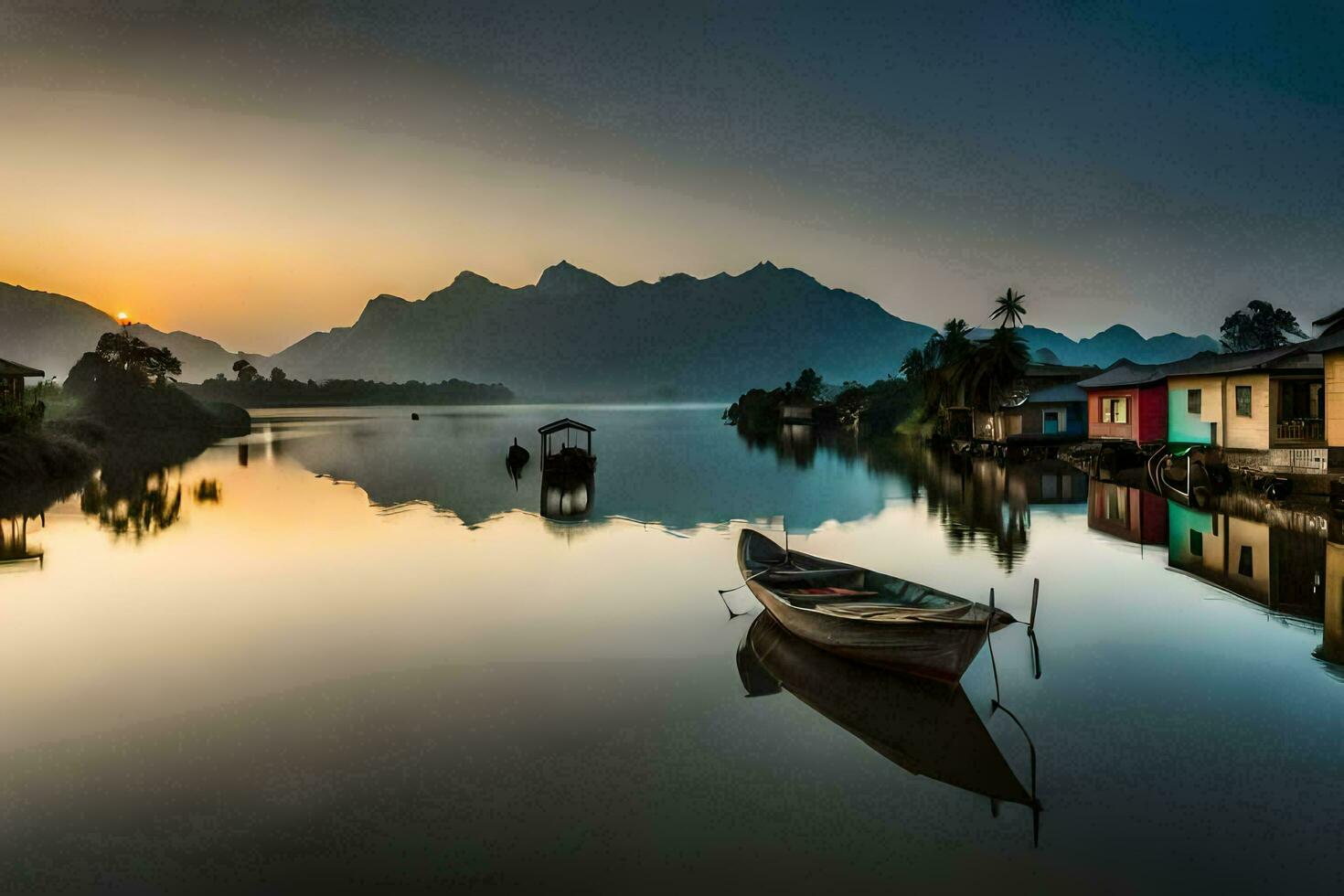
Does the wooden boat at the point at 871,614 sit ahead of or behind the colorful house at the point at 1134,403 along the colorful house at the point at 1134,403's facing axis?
ahead

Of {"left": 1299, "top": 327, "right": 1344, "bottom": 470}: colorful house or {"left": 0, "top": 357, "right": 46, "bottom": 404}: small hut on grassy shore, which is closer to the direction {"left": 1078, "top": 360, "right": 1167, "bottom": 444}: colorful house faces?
the small hut on grassy shore

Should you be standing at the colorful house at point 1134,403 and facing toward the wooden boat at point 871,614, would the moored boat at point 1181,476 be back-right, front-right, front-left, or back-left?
front-left

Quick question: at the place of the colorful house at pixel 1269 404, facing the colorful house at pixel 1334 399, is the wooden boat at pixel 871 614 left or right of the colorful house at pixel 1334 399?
right

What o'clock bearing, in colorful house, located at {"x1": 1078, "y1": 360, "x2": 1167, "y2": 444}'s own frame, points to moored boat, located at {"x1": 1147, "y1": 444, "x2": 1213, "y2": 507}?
The moored boat is roughly at 10 o'clock from the colorful house.

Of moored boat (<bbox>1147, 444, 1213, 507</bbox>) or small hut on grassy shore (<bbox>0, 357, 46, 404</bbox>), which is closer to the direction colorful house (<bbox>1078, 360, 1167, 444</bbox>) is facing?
the small hut on grassy shore

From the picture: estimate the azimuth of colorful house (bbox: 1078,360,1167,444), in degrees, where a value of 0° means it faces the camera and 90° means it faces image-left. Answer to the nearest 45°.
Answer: approximately 45°

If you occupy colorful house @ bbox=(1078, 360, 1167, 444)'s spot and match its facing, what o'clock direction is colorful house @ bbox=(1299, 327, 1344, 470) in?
colorful house @ bbox=(1299, 327, 1344, 470) is roughly at 10 o'clock from colorful house @ bbox=(1078, 360, 1167, 444).

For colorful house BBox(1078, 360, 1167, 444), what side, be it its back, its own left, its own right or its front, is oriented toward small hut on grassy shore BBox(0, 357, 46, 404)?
front

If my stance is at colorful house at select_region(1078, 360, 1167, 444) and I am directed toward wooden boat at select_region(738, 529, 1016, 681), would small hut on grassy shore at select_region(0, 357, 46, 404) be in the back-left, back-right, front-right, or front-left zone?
front-right
